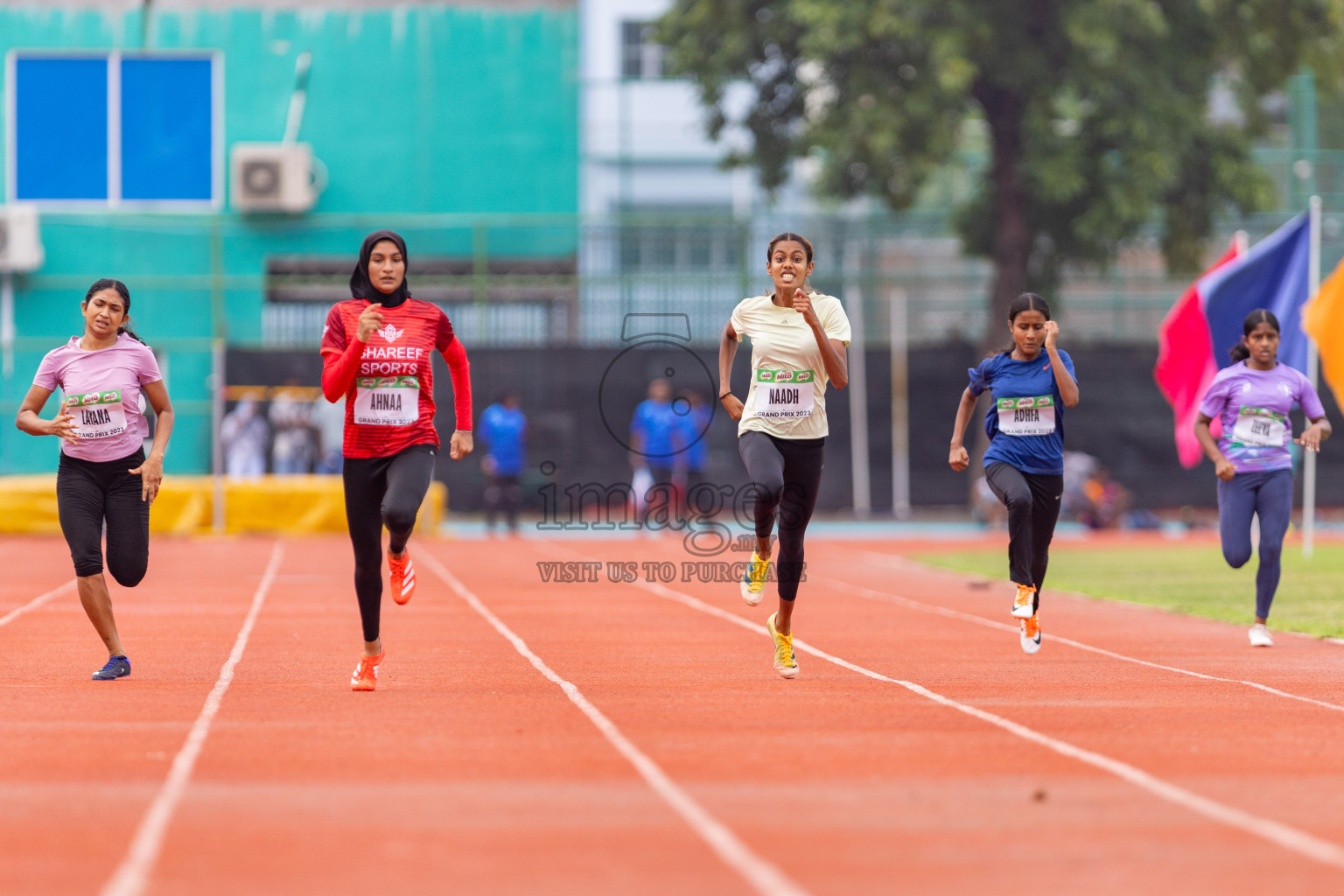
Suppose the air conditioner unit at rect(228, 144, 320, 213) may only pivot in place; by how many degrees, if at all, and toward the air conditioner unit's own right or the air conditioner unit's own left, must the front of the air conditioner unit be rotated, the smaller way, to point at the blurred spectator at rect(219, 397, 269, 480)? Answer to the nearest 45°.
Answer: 0° — it already faces them

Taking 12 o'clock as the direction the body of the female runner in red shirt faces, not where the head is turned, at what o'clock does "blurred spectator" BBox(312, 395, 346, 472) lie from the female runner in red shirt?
The blurred spectator is roughly at 6 o'clock from the female runner in red shirt.

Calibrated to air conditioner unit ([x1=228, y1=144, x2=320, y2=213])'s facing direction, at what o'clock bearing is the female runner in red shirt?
The female runner in red shirt is roughly at 12 o'clock from the air conditioner unit.

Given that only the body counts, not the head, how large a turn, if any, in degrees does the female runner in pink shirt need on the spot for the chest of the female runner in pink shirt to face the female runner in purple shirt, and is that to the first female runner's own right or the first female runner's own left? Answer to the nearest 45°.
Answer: approximately 90° to the first female runner's own left

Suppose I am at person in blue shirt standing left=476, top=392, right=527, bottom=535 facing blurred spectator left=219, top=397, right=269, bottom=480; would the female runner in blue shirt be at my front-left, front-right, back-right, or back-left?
back-left

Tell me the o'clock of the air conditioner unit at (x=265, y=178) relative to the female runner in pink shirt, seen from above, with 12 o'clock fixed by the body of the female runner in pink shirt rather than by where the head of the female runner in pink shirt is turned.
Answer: The air conditioner unit is roughly at 6 o'clock from the female runner in pink shirt.

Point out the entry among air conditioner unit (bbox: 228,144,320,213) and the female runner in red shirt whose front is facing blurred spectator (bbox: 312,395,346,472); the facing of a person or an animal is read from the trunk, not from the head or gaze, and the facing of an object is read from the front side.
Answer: the air conditioner unit

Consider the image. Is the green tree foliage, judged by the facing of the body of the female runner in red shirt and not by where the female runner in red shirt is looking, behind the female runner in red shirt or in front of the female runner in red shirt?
behind

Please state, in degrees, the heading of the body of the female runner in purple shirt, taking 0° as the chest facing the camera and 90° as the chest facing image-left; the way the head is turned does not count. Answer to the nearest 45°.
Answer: approximately 0°

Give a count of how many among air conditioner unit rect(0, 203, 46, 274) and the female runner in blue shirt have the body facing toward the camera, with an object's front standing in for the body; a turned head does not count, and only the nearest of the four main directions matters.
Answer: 2

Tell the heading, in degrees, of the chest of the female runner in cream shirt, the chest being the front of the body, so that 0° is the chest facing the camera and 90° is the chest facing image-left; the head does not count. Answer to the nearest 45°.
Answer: approximately 0°

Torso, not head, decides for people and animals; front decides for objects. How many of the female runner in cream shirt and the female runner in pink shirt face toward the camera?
2
